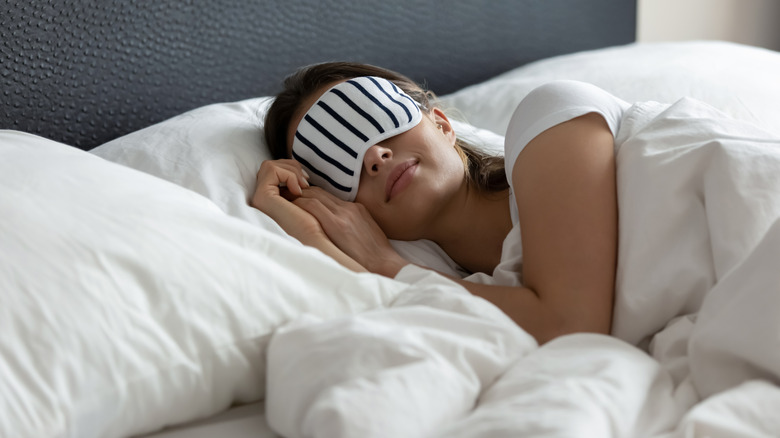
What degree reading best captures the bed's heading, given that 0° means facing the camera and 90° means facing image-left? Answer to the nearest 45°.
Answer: approximately 315°
